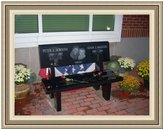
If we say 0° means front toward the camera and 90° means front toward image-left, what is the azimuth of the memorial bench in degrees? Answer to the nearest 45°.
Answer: approximately 315°

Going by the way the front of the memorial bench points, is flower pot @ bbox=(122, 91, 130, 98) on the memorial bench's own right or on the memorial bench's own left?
on the memorial bench's own left

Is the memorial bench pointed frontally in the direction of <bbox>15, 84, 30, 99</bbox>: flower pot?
no

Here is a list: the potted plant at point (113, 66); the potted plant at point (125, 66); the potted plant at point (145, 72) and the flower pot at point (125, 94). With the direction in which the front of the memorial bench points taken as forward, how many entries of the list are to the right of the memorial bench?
0

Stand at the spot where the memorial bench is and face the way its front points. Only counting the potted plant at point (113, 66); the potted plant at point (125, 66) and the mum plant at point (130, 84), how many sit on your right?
0

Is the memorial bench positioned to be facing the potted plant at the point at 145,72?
no

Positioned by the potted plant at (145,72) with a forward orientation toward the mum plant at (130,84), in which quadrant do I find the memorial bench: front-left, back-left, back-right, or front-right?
front-right

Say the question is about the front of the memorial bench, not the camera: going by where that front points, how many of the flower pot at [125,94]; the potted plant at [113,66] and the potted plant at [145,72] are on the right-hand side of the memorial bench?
0

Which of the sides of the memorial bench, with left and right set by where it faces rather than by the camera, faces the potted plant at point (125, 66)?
left
